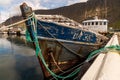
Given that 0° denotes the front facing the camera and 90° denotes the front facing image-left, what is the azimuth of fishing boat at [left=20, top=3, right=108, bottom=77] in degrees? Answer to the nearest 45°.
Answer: approximately 45°
